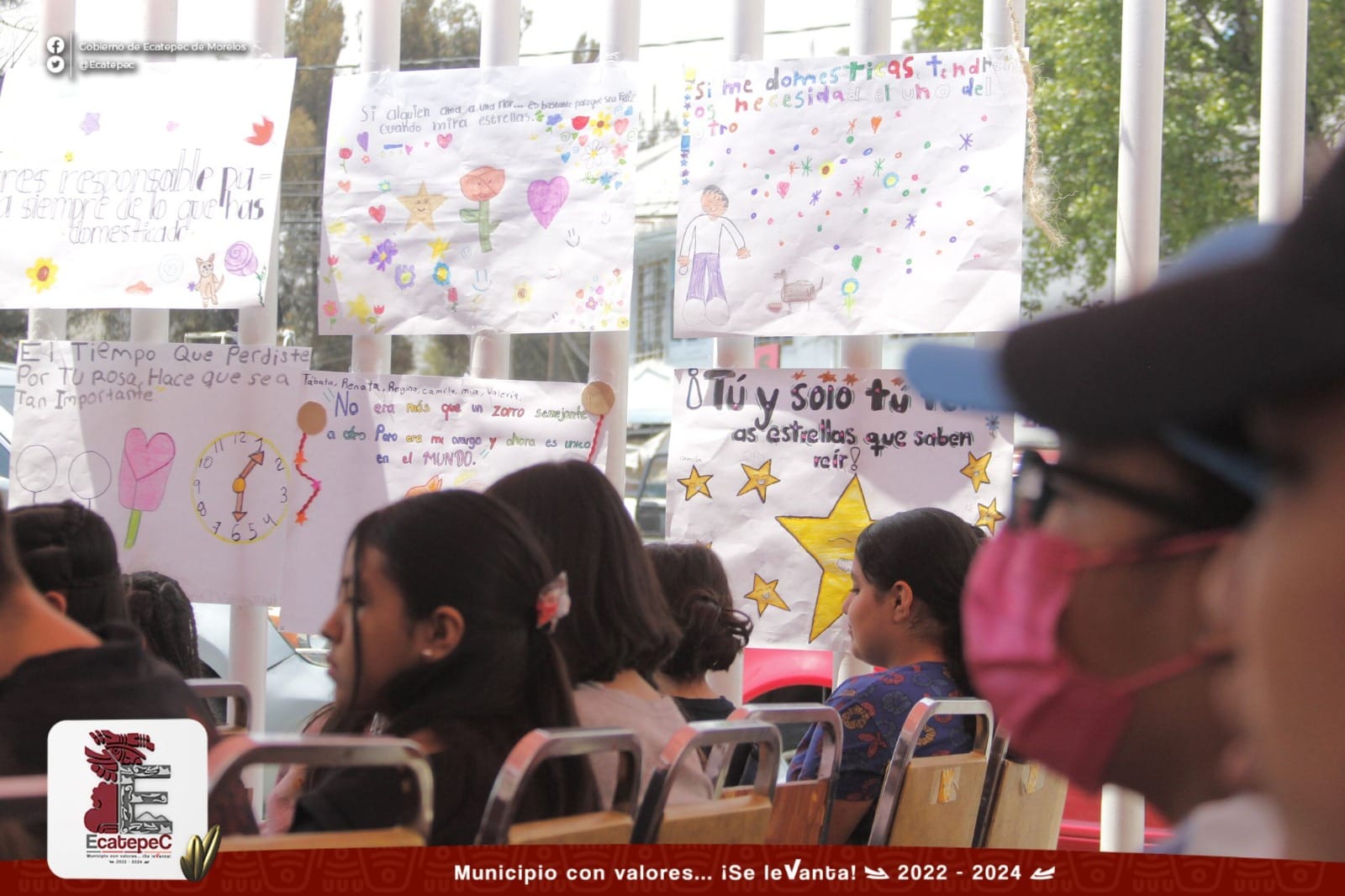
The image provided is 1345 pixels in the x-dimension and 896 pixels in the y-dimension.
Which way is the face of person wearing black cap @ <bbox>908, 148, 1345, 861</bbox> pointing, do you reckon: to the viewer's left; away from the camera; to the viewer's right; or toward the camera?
to the viewer's left

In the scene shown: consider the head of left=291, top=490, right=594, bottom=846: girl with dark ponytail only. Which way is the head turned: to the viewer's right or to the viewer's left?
to the viewer's left

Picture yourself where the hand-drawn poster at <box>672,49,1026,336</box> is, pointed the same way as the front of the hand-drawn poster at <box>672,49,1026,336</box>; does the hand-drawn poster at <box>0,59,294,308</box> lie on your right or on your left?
on your right

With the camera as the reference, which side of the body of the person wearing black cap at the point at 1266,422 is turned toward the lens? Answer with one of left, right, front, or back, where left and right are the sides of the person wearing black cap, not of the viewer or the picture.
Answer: left

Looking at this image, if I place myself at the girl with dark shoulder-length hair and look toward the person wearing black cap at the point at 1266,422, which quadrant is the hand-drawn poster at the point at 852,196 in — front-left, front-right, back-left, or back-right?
back-left

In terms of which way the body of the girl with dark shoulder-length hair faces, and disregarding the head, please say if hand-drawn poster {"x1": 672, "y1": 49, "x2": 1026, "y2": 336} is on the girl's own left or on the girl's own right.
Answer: on the girl's own right

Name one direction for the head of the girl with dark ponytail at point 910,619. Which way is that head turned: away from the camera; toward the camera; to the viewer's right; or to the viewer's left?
to the viewer's left

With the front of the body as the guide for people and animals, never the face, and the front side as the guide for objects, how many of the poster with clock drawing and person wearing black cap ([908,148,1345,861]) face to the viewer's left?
1

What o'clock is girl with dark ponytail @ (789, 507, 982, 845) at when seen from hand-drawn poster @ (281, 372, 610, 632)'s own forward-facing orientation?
The girl with dark ponytail is roughly at 10 o'clock from the hand-drawn poster.

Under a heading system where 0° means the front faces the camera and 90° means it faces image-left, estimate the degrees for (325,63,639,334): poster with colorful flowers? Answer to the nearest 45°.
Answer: approximately 0°

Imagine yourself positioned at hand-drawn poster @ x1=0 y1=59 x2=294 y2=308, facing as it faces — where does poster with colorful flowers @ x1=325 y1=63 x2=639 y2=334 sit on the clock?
The poster with colorful flowers is roughly at 10 o'clock from the hand-drawn poster.

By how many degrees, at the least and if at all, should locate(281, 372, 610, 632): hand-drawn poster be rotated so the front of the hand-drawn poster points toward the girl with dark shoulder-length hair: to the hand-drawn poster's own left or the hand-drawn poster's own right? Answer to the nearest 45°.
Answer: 0° — it already faces them

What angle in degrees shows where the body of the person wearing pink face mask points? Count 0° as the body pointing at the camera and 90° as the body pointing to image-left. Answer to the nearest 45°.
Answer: approximately 90°
